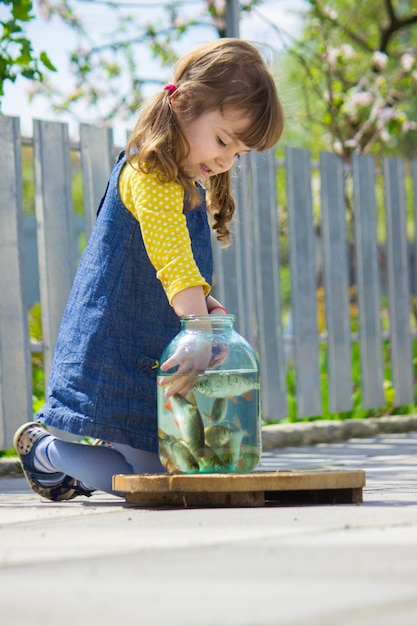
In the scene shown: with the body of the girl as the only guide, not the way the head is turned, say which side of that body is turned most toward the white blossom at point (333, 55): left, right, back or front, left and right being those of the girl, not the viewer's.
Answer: left

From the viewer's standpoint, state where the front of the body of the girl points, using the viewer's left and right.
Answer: facing to the right of the viewer

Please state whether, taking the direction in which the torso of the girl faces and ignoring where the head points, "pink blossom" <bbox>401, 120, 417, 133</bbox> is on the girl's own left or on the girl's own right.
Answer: on the girl's own left
